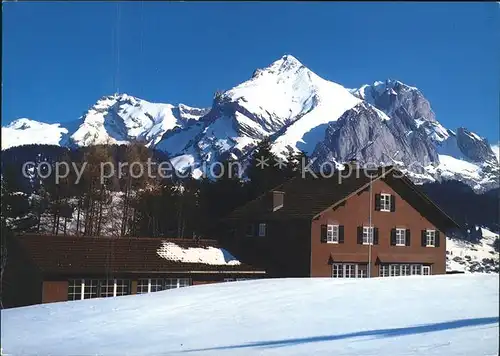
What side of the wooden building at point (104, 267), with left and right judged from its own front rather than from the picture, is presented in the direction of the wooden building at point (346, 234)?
left

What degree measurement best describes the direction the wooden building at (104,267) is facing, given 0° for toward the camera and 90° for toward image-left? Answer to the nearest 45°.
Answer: approximately 0°
